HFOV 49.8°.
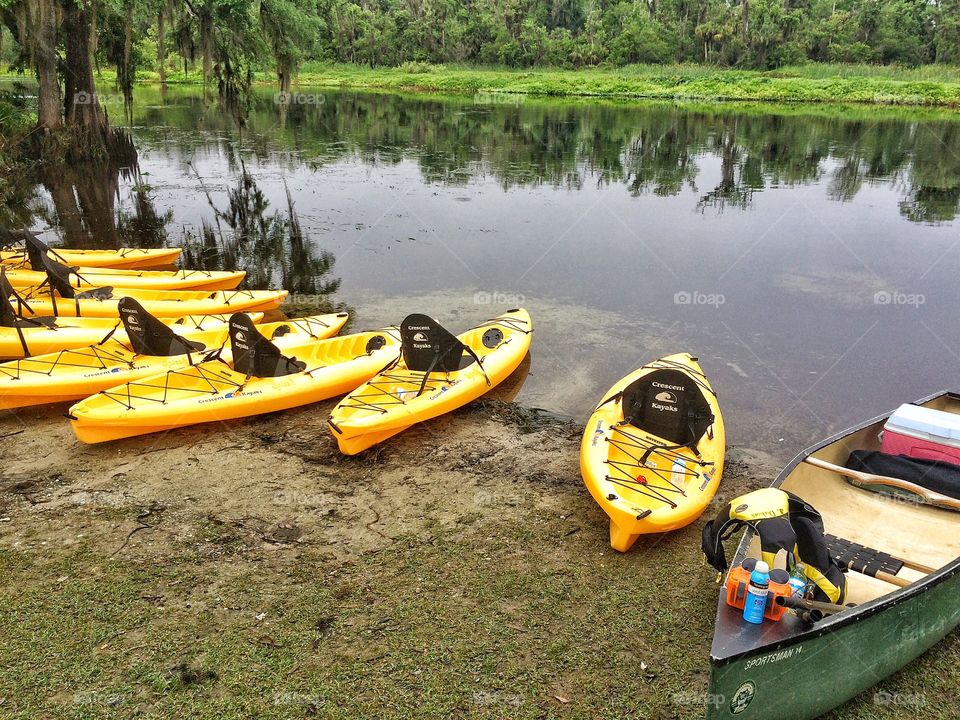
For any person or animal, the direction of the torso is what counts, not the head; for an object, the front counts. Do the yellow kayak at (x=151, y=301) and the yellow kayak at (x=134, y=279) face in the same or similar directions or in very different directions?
same or similar directions

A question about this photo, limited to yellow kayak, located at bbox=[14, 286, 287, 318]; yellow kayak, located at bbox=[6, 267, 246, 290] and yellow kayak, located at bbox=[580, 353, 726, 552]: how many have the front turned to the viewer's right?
2

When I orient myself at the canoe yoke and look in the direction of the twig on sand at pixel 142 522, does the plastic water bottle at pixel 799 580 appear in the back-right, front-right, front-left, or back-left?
front-left

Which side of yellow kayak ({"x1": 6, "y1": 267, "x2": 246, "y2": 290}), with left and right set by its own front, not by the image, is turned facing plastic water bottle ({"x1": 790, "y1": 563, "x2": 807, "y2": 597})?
right

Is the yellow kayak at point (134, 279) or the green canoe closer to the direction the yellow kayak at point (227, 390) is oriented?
the yellow kayak

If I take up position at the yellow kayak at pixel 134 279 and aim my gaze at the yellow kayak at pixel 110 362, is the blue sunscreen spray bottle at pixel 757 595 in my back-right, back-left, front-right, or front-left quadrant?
front-left

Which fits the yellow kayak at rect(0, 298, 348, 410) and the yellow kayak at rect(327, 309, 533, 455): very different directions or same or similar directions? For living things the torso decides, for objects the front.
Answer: same or similar directions

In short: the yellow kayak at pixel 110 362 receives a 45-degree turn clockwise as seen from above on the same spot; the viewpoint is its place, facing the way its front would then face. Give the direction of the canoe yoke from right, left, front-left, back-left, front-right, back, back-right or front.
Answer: front-right

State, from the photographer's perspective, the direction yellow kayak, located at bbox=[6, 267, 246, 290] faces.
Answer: facing to the right of the viewer

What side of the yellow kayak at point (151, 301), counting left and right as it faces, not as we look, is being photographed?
right
